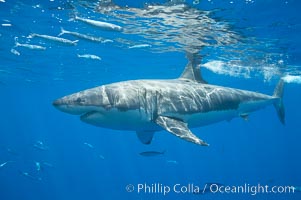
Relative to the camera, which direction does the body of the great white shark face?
to the viewer's left

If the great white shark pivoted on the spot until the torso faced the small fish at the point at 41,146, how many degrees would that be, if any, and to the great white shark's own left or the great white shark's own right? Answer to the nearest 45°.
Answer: approximately 45° to the great white shark's own right
